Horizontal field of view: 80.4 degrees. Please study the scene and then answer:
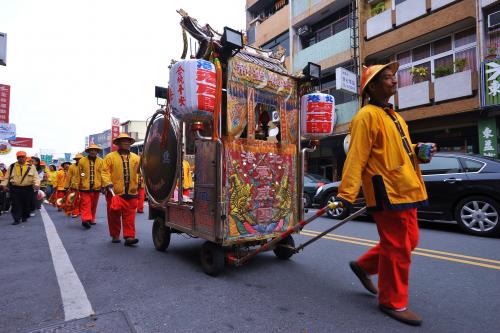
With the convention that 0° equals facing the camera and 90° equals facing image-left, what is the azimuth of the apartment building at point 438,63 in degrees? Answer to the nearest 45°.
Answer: approximately 45°

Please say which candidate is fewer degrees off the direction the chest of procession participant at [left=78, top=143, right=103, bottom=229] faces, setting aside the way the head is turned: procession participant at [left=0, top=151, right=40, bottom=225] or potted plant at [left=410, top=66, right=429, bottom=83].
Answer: the potted plant

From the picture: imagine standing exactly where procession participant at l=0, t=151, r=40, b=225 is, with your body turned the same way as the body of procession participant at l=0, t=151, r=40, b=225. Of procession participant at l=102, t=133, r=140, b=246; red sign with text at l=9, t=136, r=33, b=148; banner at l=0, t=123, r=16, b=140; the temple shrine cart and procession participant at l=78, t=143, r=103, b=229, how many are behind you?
2

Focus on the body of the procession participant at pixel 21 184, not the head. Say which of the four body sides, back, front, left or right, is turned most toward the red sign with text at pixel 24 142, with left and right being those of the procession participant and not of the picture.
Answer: back

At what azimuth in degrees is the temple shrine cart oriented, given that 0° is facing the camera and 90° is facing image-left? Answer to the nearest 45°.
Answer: approximately 315°

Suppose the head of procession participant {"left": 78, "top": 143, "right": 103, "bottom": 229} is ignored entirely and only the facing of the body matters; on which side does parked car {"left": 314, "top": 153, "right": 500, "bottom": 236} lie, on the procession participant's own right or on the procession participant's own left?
on the procession participant's own left

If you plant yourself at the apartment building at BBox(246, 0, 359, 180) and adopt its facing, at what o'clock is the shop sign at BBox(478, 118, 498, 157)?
The shop sign is roughly at 9 o'clock from the apartment building.

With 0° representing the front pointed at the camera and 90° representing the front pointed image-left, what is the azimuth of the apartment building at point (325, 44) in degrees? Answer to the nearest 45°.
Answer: approximately 45°

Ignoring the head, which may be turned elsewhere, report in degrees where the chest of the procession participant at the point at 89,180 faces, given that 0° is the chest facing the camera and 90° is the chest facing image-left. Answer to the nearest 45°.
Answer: approximately 0°

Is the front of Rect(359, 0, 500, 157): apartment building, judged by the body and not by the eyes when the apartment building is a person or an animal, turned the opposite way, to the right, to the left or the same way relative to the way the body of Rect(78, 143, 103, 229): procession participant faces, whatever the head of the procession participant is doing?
to the right

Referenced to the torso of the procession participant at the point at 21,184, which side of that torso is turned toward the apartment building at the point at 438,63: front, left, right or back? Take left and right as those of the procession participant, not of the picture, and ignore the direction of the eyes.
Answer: left

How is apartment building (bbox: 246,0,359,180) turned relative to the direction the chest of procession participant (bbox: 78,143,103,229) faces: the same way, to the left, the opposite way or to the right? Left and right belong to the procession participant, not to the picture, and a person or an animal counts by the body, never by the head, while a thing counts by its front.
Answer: to the right

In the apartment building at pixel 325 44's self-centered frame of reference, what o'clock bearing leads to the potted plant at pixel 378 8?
The potted plant is roughly at 9 o'clock from the apartment building.
